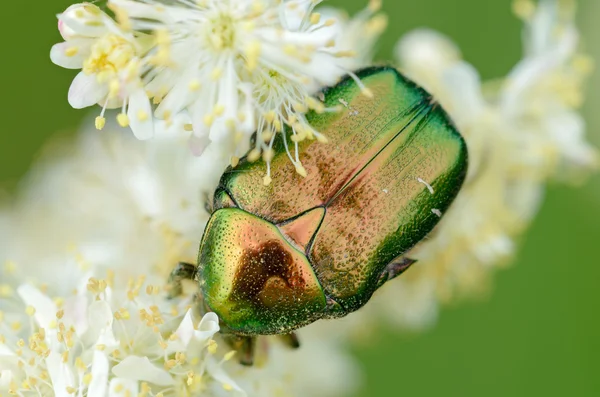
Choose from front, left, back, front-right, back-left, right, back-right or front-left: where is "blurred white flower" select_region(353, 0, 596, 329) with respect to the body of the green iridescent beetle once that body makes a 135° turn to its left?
front-left

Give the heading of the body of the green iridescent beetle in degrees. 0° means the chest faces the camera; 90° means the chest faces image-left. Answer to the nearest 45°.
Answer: approximately 45°

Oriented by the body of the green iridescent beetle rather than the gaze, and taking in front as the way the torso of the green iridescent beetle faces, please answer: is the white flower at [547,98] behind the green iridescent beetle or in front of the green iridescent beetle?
behind
